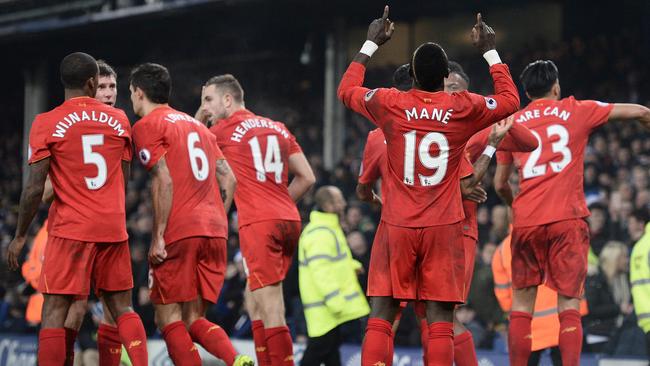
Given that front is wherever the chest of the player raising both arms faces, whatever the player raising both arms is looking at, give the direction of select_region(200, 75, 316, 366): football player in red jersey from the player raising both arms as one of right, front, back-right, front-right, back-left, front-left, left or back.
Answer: front-left

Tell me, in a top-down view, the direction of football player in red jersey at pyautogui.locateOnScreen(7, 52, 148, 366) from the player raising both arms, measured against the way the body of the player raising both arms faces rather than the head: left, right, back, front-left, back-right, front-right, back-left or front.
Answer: left

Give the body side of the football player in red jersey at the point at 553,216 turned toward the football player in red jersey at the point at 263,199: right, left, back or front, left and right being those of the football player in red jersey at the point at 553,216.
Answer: left

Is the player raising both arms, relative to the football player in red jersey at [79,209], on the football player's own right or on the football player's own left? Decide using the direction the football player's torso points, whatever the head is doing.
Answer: on the football player's own right

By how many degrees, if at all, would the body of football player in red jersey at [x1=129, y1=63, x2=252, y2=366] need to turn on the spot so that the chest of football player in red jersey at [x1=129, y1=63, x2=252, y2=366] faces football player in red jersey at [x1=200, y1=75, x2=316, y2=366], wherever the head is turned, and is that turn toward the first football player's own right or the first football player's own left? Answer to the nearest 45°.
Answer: approximately 90° to the first football player's own right

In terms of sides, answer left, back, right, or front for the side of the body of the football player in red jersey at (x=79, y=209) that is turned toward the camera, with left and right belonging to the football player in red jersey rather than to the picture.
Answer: back

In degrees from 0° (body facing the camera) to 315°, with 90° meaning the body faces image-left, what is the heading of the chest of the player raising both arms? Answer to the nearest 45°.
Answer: approximately 180°

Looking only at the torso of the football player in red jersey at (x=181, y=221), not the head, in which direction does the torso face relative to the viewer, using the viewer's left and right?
facing away from the viewer and to the left of the viewer

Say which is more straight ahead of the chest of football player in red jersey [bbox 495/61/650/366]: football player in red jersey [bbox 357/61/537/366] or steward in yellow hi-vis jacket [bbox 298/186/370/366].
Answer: the steward in yellow hi-vis jacket

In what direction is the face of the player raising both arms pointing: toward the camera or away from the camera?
away from the camera

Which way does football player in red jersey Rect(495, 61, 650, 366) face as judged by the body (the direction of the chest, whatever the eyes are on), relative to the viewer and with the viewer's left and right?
facing away from the viewer
